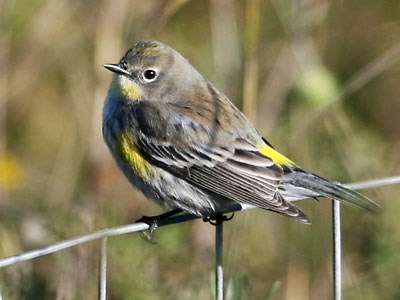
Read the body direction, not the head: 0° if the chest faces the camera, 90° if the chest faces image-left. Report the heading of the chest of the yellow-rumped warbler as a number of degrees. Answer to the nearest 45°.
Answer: approximately 90°
